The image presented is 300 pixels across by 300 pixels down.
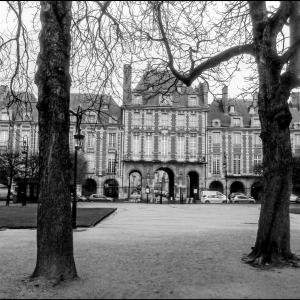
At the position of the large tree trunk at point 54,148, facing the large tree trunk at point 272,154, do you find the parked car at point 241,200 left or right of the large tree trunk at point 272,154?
left

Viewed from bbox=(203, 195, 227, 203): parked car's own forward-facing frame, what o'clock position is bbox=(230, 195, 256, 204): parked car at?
bbox=(230, 195, 256, 204): parked car is roughly at 11 o'clock from bbox=(203, 195, 227, 203): parked car.

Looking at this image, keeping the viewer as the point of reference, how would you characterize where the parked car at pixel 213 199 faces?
facing to the right of the viewer

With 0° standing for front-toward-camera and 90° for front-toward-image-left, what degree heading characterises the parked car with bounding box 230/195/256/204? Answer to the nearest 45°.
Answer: approximately 270°

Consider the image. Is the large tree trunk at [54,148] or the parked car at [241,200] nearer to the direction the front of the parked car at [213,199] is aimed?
the parked car

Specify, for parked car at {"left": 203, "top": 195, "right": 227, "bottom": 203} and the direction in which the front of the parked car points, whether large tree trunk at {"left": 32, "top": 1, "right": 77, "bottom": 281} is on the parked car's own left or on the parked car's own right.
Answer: on the parked car's own right

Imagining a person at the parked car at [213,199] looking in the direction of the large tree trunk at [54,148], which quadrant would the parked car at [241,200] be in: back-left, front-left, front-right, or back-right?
back-left

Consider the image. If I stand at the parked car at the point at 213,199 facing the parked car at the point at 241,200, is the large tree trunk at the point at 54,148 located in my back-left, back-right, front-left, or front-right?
back-right

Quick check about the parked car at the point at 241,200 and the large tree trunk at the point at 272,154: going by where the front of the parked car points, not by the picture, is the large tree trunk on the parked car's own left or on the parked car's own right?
on the parked car's own right
